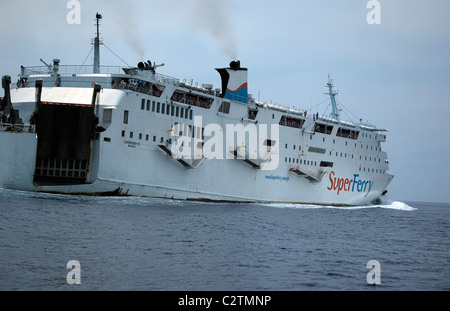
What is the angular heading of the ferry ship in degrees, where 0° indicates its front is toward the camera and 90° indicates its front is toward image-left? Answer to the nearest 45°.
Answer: approximately 225°
